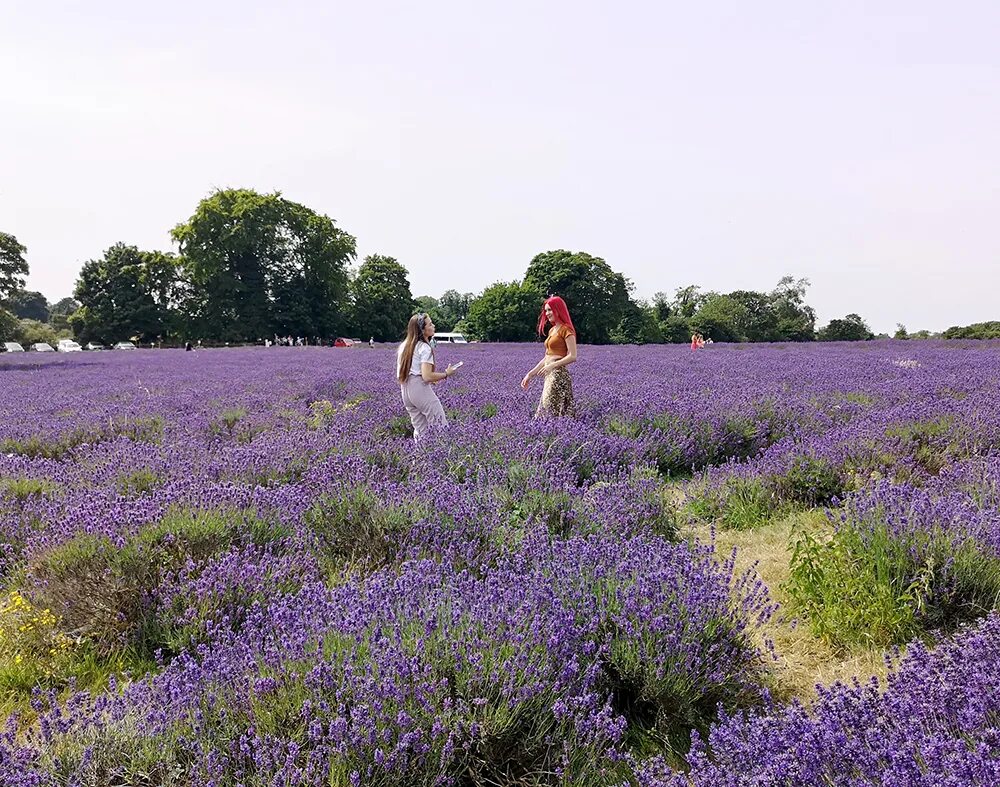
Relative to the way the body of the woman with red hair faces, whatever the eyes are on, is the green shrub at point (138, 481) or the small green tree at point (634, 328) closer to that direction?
the green shrub

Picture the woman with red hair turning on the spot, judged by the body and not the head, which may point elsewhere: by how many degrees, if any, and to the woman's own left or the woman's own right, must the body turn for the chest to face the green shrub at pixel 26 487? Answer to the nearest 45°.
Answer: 0° — they already face it

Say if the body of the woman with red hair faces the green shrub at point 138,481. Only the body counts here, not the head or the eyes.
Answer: yes

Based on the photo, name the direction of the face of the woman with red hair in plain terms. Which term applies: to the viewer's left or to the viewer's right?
to the viewer's left

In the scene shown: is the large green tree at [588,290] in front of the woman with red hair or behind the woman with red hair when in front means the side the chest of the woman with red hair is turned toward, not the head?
behind

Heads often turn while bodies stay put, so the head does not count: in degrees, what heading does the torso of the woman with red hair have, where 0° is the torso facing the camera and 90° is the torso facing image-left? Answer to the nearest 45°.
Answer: approximately 45°

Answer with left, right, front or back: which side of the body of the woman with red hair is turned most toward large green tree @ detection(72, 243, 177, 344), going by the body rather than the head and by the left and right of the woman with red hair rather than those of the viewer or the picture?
right

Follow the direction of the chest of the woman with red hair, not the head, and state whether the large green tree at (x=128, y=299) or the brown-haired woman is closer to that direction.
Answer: the brown-haired woman

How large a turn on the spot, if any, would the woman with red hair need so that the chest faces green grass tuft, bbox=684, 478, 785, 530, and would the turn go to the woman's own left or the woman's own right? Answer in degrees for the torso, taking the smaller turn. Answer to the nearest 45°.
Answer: approximately 90° to the woman's own left

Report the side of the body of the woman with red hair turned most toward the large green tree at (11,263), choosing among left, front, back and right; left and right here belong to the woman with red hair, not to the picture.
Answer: right

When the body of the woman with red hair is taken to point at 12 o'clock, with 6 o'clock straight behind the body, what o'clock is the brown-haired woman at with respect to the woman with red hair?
The brown-haired woman is roughly at 1 o'clock from the woman with red hair.

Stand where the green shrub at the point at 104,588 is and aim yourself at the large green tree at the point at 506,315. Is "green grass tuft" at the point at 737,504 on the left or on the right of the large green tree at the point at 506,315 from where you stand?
right
